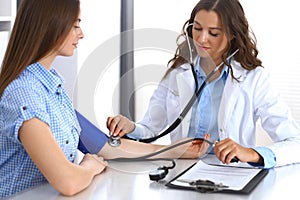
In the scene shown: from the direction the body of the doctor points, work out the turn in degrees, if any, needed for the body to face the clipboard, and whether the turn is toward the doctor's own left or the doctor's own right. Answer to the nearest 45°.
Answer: approximately 45° to the doctor's own left

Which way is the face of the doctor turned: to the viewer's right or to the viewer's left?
to the viewer's left

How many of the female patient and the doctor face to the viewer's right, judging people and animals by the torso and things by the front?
1

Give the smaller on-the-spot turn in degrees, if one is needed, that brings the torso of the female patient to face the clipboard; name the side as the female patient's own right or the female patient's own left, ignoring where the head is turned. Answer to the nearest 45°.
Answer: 0° — they already face it

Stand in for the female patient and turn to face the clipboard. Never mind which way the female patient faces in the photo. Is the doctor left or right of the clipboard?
left

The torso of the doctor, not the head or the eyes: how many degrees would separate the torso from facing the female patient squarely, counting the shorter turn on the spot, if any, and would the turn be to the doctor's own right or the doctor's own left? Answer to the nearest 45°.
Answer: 0° — they already face them

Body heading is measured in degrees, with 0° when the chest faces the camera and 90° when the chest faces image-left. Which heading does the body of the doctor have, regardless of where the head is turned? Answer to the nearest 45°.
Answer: approximately 45°

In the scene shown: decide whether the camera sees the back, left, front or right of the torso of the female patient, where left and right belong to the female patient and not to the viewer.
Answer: right

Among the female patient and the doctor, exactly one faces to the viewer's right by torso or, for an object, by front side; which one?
the female patient
